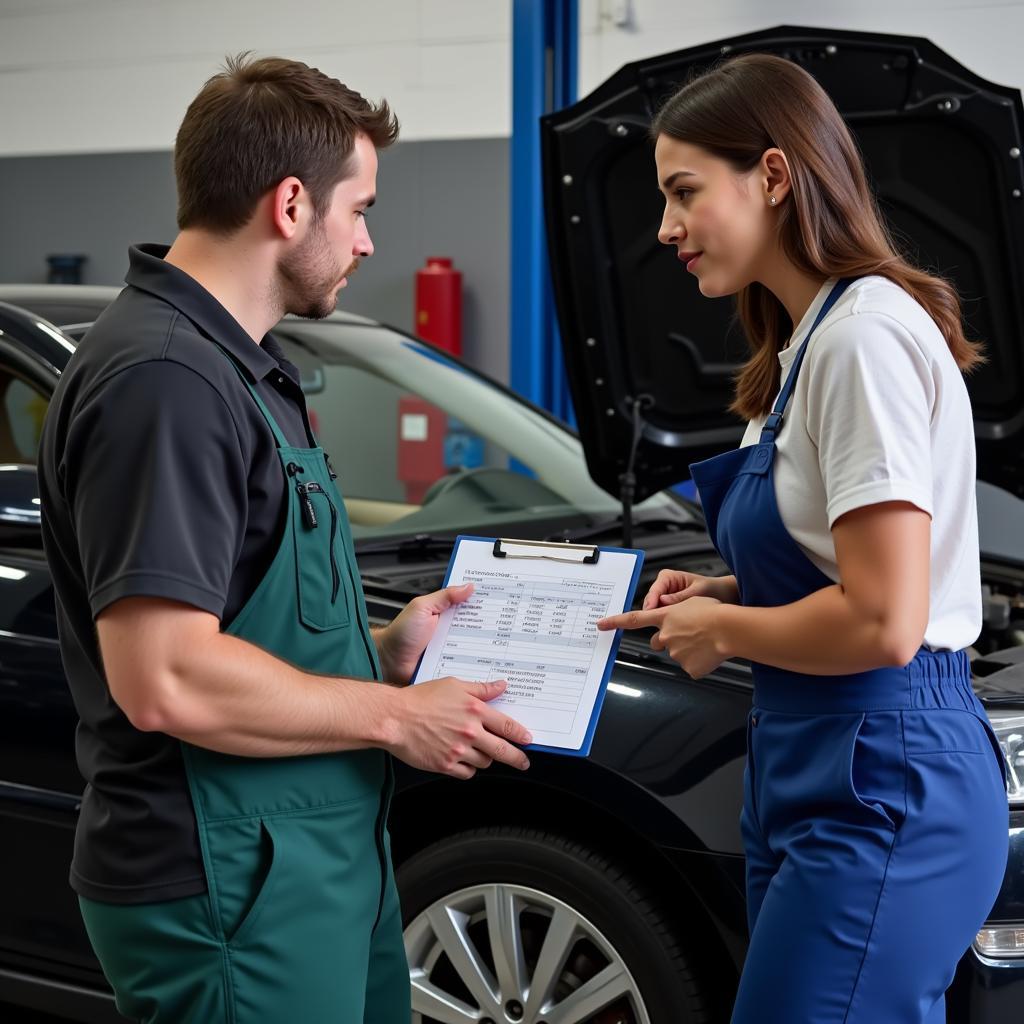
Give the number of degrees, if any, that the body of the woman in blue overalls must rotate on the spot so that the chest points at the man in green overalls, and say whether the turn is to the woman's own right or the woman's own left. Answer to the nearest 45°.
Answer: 0° — they already face them

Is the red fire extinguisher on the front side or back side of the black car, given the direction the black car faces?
on the back side

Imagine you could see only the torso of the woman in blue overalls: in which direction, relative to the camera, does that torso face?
to the viewer's left

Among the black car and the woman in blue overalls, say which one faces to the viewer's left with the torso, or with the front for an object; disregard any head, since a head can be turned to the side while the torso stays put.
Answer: the woman in blue overalls

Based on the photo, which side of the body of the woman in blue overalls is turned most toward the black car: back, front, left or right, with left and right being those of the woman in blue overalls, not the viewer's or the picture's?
right

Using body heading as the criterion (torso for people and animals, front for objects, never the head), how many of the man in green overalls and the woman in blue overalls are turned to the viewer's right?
1

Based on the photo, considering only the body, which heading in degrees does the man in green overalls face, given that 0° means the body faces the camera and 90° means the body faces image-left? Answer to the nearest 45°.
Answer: approximately 270°

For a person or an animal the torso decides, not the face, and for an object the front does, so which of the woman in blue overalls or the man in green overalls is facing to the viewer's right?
the man in green overalls

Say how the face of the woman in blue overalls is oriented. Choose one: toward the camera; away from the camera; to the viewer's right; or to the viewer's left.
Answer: to the viewer's left

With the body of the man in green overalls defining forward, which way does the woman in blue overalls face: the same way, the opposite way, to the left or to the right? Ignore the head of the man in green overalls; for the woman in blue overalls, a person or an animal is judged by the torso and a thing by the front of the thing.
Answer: the opposite way

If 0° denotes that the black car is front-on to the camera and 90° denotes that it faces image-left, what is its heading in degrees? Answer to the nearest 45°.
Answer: approximately 315°

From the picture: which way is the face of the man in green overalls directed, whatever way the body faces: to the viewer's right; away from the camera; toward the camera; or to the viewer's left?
to the viewer's right

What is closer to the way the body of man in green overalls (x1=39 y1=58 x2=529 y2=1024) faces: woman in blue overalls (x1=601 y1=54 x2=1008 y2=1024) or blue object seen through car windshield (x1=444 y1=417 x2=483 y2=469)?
the woman in blue overalls

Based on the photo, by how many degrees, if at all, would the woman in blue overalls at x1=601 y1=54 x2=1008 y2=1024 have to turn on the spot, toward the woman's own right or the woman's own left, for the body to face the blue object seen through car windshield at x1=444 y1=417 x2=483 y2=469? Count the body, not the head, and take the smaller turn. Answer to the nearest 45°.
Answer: approximately 45° to the woman's own right
